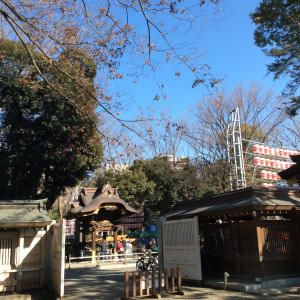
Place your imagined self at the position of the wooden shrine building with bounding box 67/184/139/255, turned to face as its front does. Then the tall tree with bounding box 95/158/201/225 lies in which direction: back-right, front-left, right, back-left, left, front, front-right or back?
left

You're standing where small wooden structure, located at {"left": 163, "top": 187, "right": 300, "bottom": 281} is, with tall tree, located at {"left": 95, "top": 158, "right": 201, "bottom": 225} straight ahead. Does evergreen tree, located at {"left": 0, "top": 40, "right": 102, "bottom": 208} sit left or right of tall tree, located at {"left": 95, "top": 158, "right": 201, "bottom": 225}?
left

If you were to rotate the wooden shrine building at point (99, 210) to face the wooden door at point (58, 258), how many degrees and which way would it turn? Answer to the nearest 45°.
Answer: approximately 45° to its right

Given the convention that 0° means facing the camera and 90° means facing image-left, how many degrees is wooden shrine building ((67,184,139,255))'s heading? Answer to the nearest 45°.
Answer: approximately 315°

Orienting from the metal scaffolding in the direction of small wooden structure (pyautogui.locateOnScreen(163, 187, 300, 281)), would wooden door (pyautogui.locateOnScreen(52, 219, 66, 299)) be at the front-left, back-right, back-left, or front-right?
front-right

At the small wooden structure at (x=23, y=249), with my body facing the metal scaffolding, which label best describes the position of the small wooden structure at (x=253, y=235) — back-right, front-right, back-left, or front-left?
front-right

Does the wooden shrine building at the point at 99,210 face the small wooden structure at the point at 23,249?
no

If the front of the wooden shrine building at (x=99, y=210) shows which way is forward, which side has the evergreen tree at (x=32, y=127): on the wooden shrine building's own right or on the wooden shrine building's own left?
on the wooden shrine building's own right

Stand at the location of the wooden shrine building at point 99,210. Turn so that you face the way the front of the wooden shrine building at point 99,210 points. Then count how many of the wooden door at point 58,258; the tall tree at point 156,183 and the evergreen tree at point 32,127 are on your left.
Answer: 1
